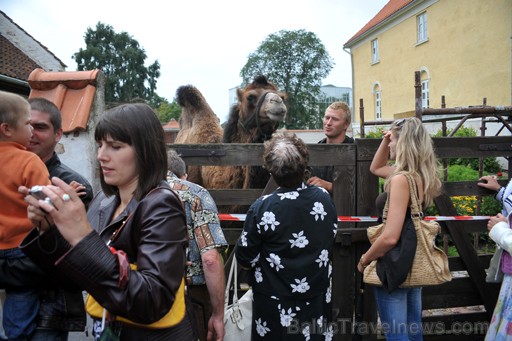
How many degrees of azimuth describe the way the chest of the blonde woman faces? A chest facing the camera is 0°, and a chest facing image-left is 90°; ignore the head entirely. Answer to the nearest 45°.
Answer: approximately 90°

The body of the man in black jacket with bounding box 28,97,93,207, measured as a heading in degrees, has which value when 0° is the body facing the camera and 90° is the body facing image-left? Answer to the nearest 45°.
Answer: approximately 45°

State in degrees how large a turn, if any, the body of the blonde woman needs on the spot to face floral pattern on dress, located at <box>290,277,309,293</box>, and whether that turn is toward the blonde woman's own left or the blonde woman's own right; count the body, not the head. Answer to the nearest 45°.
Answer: approximately 45° to the blonde woman's own left

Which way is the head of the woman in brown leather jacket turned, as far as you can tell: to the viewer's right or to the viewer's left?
to the viewer's left

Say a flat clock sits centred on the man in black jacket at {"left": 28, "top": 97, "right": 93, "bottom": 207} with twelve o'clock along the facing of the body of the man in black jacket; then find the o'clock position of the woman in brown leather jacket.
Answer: The woman in brown leather jacket is roughly at 10 o'clock from the man in black jacket.

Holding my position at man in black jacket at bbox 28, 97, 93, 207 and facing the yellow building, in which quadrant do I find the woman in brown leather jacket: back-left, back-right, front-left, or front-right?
back-right

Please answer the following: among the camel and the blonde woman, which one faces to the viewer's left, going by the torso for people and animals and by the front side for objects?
the blonde woman

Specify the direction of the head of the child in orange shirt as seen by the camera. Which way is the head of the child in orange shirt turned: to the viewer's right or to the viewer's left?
to the viewer's right

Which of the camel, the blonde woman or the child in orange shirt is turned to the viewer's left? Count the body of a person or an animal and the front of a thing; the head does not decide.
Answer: the blonde woman

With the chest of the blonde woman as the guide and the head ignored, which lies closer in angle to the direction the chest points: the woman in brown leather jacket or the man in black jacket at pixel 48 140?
the man in black jacket

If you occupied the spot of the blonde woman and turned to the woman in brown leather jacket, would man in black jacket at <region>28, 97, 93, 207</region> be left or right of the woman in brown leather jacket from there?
right

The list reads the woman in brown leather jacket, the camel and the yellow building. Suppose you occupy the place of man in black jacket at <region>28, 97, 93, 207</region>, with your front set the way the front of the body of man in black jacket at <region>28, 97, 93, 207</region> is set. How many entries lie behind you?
2

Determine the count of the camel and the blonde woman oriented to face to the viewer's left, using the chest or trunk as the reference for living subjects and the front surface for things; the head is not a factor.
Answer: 1

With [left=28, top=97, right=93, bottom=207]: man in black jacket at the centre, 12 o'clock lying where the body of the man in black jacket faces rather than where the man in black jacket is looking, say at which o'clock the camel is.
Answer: The camel is roughly at 6 o'clock from the man in black jacket.

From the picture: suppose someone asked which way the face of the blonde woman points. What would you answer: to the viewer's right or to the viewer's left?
to the viewer's left

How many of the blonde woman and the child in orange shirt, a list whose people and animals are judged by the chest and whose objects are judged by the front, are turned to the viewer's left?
1

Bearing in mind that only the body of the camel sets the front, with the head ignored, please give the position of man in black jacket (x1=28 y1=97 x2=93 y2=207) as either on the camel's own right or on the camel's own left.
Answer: on the camel's own right
